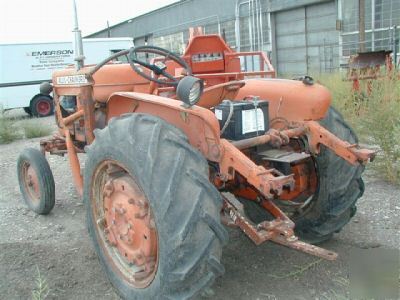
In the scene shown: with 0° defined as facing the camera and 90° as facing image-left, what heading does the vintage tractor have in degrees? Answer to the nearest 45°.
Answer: approximately 135°

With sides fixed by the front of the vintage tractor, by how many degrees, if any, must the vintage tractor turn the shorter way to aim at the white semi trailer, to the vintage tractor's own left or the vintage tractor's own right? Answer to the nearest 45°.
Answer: approximately 45° to the vintage tractor's own right
